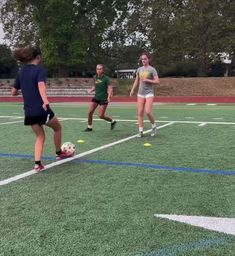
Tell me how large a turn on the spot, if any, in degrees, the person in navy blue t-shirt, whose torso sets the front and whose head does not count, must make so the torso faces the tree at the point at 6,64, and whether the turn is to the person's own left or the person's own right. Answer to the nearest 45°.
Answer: approximately 45° to the person's own left

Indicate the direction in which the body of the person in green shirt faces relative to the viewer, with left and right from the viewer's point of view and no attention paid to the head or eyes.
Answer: facing the viewer and to the left of the viewer

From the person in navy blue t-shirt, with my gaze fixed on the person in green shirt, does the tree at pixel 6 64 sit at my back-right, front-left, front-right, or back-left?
front-left

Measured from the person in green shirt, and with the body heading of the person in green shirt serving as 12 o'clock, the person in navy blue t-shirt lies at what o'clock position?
The person in navy blue t-shirt is roughly at 11 o'clock from the person in green shirt.

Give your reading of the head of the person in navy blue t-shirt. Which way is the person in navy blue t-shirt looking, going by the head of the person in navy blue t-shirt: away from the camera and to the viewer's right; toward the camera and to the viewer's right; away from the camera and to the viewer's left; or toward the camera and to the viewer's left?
away from the camera and to the viewer's right

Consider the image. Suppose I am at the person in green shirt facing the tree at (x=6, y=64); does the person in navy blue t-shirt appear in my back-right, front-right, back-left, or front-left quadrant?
back-left

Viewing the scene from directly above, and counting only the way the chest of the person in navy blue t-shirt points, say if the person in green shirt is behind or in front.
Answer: in front

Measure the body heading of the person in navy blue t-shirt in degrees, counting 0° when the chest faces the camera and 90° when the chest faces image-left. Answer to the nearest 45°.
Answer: approximately 225°

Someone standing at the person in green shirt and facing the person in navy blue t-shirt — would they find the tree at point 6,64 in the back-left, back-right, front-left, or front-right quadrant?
back-right

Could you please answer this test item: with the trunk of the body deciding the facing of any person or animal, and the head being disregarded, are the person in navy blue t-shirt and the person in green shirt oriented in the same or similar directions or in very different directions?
very different directions

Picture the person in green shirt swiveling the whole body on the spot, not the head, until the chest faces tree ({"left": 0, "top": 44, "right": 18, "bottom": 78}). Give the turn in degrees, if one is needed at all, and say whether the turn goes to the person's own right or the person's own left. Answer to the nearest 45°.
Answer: approximately 135° to the person's own right
